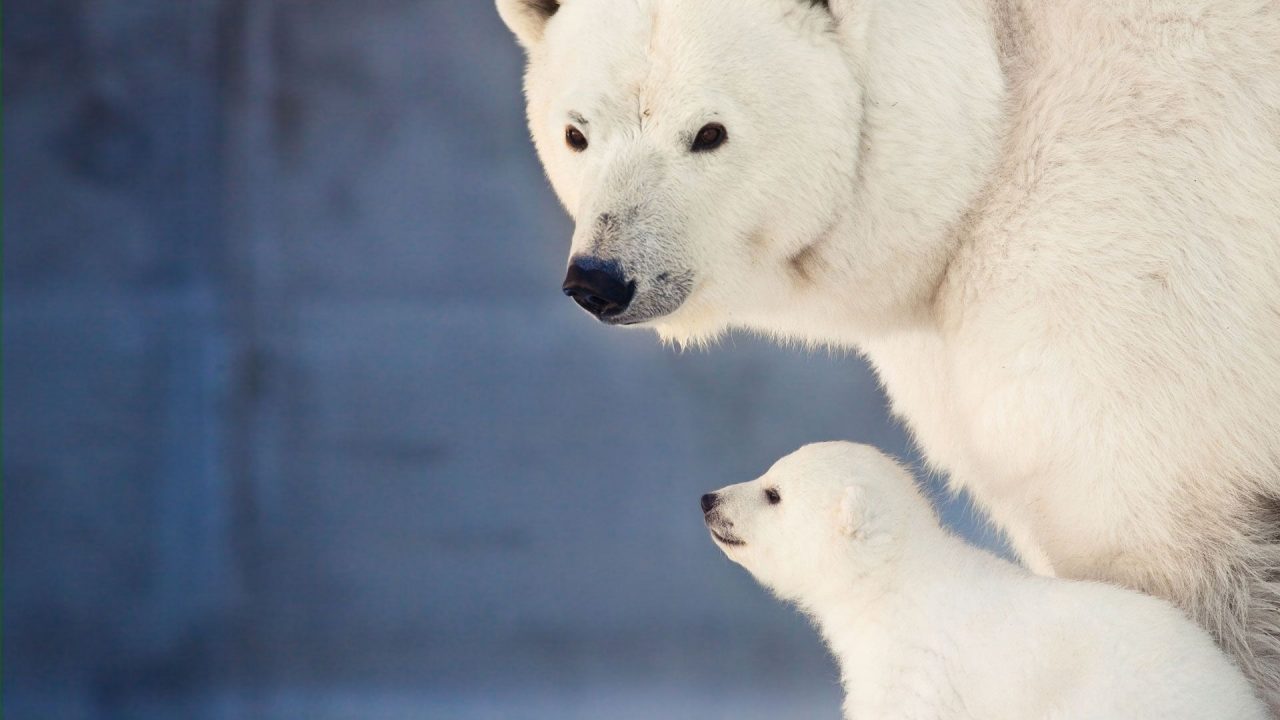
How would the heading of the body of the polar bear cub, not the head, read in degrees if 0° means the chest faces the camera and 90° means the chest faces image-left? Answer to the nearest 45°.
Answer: approximately 90°
